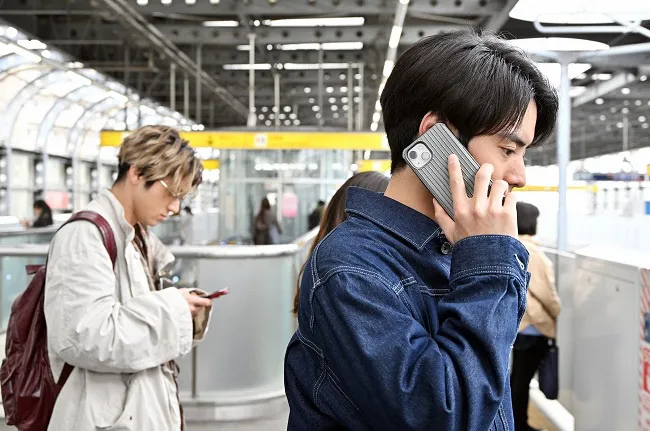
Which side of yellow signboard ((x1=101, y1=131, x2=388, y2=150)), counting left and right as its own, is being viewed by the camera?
front

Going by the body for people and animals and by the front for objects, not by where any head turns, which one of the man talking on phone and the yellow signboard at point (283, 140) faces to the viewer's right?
the man talking on phone

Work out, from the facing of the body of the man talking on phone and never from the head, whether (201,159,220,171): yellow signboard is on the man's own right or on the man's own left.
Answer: on the man's own left

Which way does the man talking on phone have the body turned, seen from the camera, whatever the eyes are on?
to the viewer's right

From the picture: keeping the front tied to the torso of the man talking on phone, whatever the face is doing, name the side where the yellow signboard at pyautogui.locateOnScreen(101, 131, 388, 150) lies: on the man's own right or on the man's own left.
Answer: on the man's own left

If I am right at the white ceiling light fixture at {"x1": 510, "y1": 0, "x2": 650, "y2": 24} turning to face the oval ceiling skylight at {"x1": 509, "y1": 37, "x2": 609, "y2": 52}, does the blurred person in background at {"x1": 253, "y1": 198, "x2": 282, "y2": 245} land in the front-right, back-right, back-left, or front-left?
front-left

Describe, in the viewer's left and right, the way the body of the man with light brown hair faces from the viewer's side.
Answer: facing to the right of the viewer

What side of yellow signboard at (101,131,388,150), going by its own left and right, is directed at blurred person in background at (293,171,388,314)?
front

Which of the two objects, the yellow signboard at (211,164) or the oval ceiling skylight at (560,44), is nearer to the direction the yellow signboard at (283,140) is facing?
the oval ceiling skylight

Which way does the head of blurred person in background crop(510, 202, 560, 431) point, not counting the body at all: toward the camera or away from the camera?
away from the camera

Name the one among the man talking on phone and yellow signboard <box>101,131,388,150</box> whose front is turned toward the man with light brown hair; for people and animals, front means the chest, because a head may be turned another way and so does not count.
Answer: the yellow signboard

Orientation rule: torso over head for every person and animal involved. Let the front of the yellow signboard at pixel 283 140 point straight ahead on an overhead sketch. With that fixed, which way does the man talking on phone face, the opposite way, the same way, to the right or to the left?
to the left

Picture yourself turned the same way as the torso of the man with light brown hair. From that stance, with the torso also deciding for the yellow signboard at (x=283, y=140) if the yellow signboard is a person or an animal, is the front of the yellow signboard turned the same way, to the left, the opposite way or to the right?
to the right

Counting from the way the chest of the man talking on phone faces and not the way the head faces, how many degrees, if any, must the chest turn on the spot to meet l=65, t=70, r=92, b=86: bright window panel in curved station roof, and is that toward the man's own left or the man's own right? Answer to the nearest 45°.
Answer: approximately 135° to the man's own left

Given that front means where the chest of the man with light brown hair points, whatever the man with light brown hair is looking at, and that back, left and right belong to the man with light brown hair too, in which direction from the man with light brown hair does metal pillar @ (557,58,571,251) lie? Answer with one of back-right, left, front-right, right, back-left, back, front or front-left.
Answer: front-left
